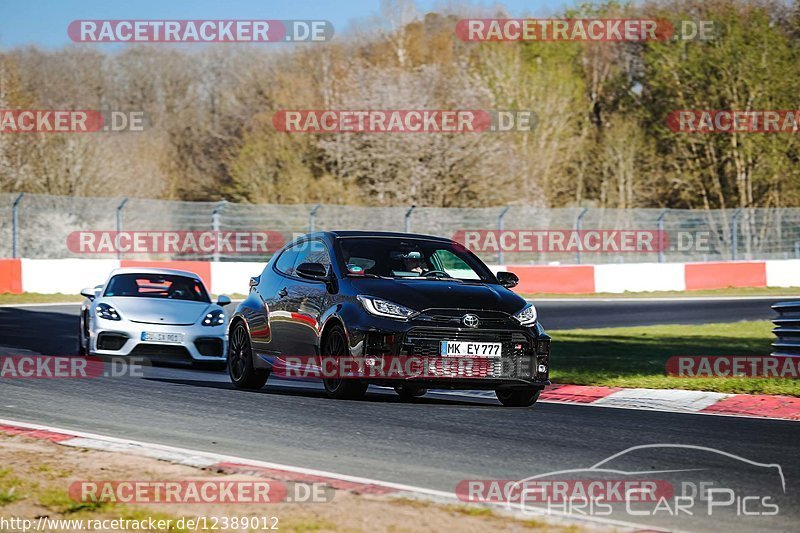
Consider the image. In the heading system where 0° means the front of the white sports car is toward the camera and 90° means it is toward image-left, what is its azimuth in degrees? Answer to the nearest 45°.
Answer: approximately 0°

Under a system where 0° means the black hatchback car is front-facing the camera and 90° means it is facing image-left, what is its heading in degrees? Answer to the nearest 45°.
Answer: approximately 315°

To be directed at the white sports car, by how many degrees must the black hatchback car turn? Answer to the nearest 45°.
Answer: approximately 180°

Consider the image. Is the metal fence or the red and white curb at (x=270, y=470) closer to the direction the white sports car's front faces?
the red and white curb

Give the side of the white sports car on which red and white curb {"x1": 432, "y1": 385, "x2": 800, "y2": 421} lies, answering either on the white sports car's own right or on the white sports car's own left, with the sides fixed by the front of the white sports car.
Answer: on the white sports car's own left

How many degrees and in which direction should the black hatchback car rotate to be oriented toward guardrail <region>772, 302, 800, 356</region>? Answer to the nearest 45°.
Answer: approximately 90° to its left

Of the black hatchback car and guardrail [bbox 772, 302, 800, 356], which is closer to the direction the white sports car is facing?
the black hatchback car
